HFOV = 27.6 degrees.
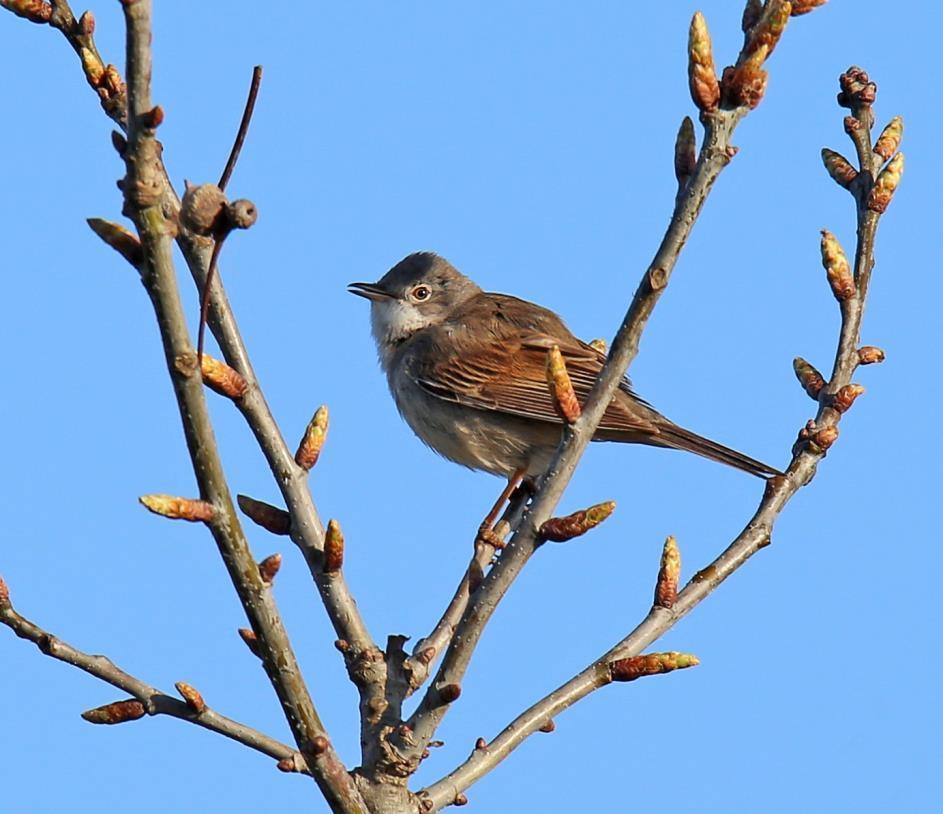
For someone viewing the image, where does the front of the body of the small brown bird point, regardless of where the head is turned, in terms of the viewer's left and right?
facing to the left of the viewer

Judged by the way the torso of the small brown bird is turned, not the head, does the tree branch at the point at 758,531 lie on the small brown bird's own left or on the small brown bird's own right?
on the small brown bird's own left
